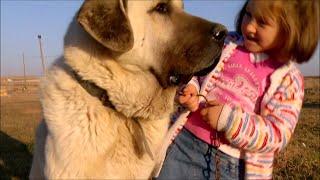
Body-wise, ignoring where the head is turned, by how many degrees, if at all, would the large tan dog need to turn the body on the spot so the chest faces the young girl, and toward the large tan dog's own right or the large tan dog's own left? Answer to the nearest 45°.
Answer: approximately 45° to the large tan dog's own left

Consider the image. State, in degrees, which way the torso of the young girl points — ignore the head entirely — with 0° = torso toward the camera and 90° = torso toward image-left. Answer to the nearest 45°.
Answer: approximately 45°

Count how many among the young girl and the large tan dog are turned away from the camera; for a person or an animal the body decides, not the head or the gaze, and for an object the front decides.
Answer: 0

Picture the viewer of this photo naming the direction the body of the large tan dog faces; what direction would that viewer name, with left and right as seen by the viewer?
facing the viewer and to the right of the viewer
